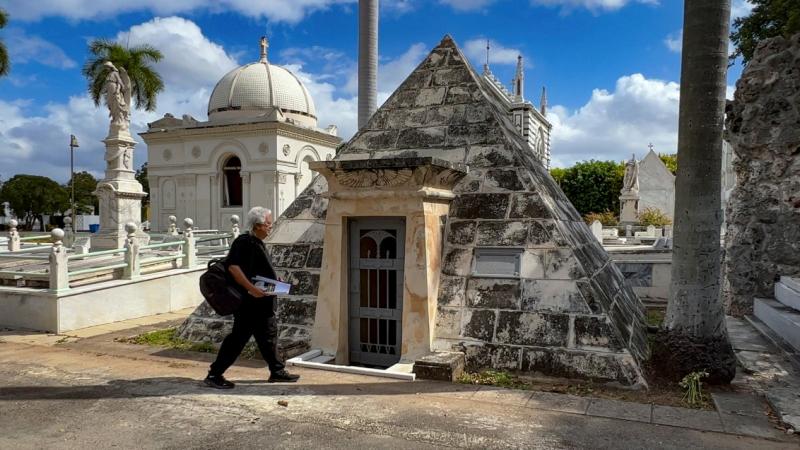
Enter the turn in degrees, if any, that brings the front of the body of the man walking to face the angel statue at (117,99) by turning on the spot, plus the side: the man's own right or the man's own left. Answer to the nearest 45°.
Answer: approximately 90° to the man's own left

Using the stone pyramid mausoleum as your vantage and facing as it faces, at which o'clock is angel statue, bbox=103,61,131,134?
The angel statue is roughly at 3 o'clock from the stone pyramid mausoleum.

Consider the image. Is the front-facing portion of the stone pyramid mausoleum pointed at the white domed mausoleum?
no

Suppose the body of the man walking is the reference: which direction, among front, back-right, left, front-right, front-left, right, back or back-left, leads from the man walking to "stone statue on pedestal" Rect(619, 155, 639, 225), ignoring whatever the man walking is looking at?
front-left

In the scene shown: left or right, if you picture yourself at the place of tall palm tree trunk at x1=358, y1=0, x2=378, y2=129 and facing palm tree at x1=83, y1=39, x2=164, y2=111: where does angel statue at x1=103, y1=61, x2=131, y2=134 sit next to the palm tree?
left

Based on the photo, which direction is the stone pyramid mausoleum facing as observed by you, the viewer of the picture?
facing the viewer and to the left of the viewer

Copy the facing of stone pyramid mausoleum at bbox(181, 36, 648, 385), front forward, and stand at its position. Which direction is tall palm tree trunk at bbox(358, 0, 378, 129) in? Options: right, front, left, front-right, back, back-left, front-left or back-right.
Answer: back-right

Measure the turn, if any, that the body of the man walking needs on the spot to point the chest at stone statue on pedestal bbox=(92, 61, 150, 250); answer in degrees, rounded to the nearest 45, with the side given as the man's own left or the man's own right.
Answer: approximately 90° to the man's own left

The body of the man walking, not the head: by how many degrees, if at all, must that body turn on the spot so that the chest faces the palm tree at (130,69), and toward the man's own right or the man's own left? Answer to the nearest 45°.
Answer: approximately 90° to the man's own left

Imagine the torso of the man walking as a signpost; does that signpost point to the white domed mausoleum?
no

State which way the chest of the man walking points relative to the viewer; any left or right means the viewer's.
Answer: facing to the right of the viewer

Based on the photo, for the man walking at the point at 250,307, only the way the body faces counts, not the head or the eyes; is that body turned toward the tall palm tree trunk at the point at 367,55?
no

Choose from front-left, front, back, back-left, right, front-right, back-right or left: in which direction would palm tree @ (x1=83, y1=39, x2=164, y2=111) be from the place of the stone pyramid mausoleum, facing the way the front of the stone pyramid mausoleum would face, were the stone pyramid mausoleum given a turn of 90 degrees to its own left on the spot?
back

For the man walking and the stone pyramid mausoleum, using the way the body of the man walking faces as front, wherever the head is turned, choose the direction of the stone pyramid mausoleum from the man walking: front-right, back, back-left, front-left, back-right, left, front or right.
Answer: front

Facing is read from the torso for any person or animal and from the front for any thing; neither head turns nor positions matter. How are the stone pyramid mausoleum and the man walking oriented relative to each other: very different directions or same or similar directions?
very different directions
